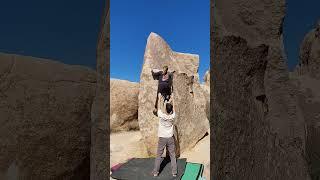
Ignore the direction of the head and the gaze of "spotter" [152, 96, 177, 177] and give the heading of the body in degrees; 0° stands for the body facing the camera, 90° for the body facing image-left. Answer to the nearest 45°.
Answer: approximately 180°

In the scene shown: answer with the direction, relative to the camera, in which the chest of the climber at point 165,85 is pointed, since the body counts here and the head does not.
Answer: away from the camera

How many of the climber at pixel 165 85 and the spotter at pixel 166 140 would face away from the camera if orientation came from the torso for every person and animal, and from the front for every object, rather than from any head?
2

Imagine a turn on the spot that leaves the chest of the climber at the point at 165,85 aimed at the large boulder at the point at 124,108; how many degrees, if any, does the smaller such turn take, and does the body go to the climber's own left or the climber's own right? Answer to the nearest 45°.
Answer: approximately 45° to the climber's own left
